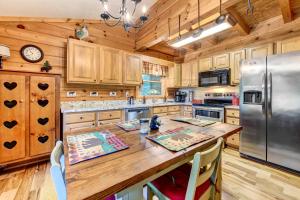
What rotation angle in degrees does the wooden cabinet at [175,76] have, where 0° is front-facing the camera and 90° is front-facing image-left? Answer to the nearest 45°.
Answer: approximately 45°

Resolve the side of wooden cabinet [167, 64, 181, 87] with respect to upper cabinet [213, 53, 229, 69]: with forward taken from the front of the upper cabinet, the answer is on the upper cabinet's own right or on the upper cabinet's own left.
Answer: on the upper cabinet's own right

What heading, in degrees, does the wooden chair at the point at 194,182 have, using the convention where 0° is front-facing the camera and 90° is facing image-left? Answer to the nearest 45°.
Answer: approximately 135°

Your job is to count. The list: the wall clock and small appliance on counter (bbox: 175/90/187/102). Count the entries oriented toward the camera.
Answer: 2

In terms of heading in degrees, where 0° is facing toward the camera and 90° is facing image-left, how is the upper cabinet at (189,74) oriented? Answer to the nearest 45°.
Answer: approximately 45°

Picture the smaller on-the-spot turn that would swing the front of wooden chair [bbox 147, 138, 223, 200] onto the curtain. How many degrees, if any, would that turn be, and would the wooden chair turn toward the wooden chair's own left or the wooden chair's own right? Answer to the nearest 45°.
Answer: approximately 45° to the wooden chair's own right

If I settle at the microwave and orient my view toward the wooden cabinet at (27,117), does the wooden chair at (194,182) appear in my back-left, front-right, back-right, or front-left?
front-left

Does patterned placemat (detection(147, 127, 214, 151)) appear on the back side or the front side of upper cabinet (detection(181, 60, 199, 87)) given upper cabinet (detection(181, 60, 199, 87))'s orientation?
on the front side

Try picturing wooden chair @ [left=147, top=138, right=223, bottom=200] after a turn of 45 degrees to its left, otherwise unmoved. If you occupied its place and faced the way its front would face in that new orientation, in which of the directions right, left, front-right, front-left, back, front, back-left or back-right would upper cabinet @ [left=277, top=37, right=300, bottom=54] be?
back-right

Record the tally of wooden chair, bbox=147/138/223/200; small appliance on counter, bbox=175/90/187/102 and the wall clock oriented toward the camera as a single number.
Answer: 2

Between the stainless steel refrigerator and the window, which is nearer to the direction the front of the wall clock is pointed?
the stainless steel refrigerator

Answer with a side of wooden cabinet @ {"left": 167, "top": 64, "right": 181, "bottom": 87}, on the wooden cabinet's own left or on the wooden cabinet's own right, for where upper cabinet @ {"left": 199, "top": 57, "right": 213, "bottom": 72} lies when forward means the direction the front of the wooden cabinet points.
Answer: on the wooden cabinet's own left

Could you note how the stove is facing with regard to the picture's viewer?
facing the viewer and to the left of the viewer
